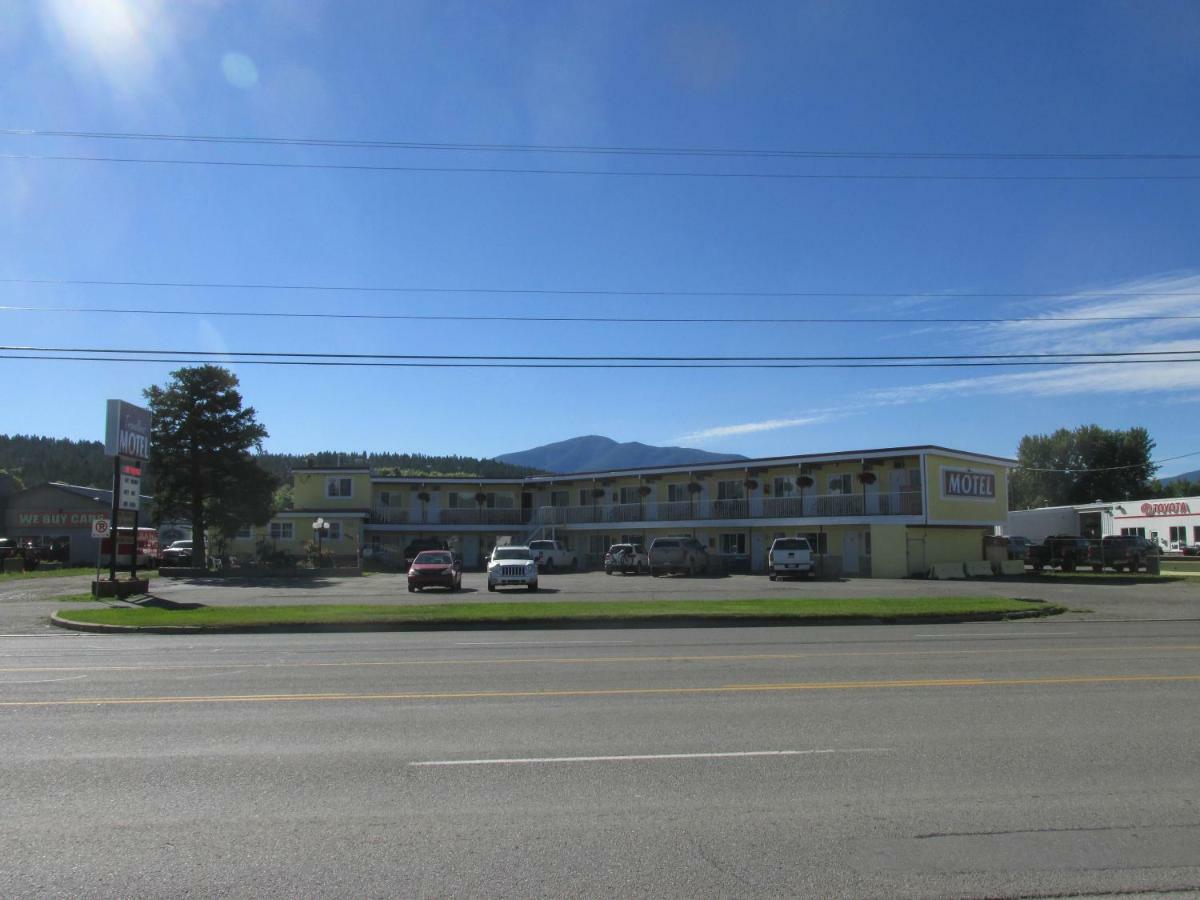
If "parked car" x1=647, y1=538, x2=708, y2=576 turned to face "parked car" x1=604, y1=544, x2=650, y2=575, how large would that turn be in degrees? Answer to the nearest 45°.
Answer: approximately 90° to its left

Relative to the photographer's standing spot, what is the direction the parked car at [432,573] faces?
facing the viewer

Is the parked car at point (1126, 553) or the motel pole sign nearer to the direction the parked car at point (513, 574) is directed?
the motel pole sign
